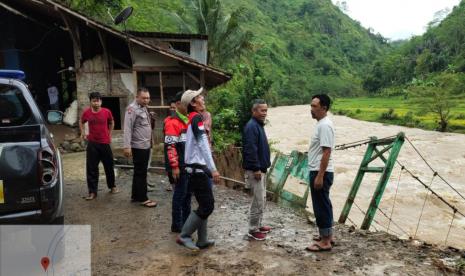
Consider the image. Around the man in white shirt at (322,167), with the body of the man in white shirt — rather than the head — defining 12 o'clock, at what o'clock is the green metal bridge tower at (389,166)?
The green metal bridge tower is roughly at 4 o'clock from the man in white shirt.

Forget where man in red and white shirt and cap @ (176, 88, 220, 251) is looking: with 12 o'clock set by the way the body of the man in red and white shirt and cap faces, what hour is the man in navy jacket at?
The man in navy jacket is roughly at 11 o'clock from the man in red and white shirt and cap.

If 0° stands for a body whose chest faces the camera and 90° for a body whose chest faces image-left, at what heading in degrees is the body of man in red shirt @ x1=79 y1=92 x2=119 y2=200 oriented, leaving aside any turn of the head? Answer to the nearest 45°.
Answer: approximately 0°

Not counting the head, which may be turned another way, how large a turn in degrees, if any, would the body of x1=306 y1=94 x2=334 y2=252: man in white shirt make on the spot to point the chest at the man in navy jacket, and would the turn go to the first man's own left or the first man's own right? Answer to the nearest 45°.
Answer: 0° — they already face them

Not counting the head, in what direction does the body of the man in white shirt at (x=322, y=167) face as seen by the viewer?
to the viewer's left

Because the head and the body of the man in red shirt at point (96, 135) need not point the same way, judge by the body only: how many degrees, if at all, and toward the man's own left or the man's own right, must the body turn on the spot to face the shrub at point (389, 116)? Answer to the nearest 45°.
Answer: approximately 135° to the man's own left

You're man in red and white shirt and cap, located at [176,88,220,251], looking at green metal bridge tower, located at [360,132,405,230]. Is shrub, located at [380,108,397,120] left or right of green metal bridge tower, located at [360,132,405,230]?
left

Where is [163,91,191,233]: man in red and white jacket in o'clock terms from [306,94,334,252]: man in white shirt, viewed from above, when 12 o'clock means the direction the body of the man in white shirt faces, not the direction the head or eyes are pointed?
The man in red and white jacket is roughly at 12 o'clock from the man in white shirt.

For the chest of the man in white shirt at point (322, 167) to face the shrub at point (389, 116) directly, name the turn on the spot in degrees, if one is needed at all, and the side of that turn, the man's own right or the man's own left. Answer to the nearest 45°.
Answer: approximately 90° to the man's own right

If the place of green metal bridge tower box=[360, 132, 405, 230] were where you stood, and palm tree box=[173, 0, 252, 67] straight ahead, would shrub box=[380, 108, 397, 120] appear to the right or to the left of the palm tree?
right

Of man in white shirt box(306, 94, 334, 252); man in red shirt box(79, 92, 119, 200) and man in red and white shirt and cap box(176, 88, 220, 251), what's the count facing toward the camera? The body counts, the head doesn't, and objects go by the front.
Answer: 1

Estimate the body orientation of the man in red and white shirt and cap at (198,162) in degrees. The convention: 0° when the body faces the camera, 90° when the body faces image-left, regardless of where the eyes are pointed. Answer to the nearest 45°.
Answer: approximately 270°

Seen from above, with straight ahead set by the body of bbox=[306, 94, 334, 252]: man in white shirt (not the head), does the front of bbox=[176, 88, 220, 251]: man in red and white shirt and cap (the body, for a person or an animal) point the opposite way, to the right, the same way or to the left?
the opposite way

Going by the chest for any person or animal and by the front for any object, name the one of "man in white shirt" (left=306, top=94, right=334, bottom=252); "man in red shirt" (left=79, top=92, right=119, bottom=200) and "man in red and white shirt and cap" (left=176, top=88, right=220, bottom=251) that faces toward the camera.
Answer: the man in red shirt
